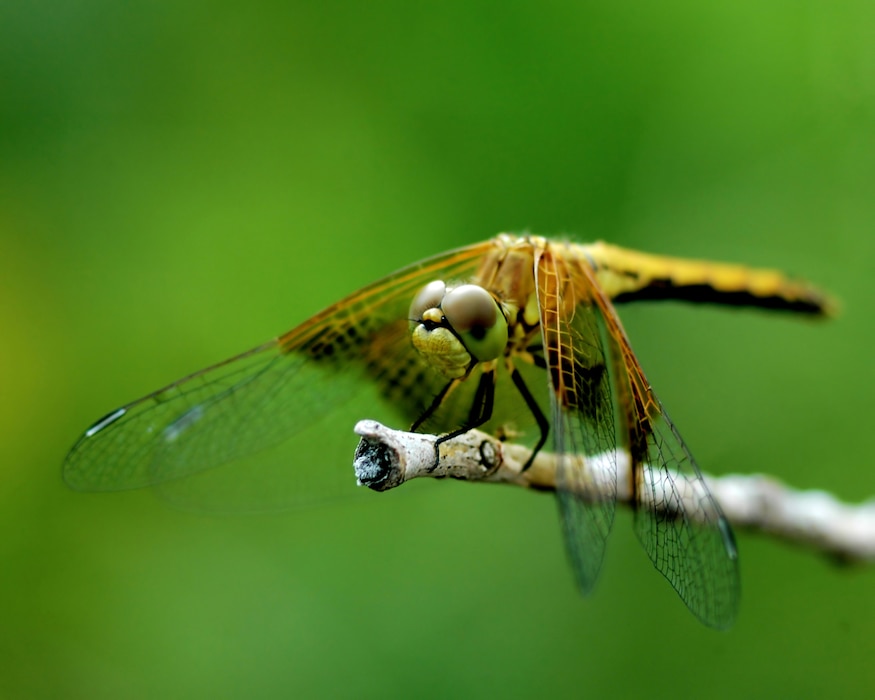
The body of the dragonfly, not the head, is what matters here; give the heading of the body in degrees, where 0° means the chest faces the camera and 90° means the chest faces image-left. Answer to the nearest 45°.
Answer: approximately 45°
